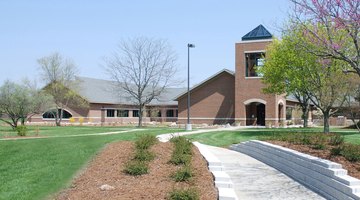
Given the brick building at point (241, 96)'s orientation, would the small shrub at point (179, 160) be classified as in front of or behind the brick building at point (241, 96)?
in front

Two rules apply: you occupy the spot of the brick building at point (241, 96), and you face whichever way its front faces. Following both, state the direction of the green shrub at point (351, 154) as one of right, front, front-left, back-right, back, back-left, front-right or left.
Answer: front

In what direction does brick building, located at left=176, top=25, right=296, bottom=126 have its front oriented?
toward the camera

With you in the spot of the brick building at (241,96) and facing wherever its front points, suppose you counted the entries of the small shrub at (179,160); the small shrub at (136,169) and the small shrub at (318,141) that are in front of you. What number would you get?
3

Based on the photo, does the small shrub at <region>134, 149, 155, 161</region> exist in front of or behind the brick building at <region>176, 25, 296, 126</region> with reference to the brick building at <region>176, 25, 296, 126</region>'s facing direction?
in front

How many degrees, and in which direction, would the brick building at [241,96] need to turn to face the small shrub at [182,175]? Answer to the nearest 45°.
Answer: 0° — it already faces it

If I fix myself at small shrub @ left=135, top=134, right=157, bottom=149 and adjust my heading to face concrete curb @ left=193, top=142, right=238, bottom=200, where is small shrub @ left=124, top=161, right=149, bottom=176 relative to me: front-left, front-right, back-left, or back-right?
front-right

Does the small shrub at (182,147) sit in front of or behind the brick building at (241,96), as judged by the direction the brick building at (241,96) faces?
in front

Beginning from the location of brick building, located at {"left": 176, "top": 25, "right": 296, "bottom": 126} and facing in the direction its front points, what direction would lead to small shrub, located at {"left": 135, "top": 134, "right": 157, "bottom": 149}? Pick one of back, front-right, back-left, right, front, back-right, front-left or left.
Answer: front

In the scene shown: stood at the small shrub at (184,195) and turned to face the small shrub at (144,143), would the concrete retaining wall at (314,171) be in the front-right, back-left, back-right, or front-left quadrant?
front-right

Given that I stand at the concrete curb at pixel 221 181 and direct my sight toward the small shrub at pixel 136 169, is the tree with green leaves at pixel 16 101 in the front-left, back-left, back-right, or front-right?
front-right
